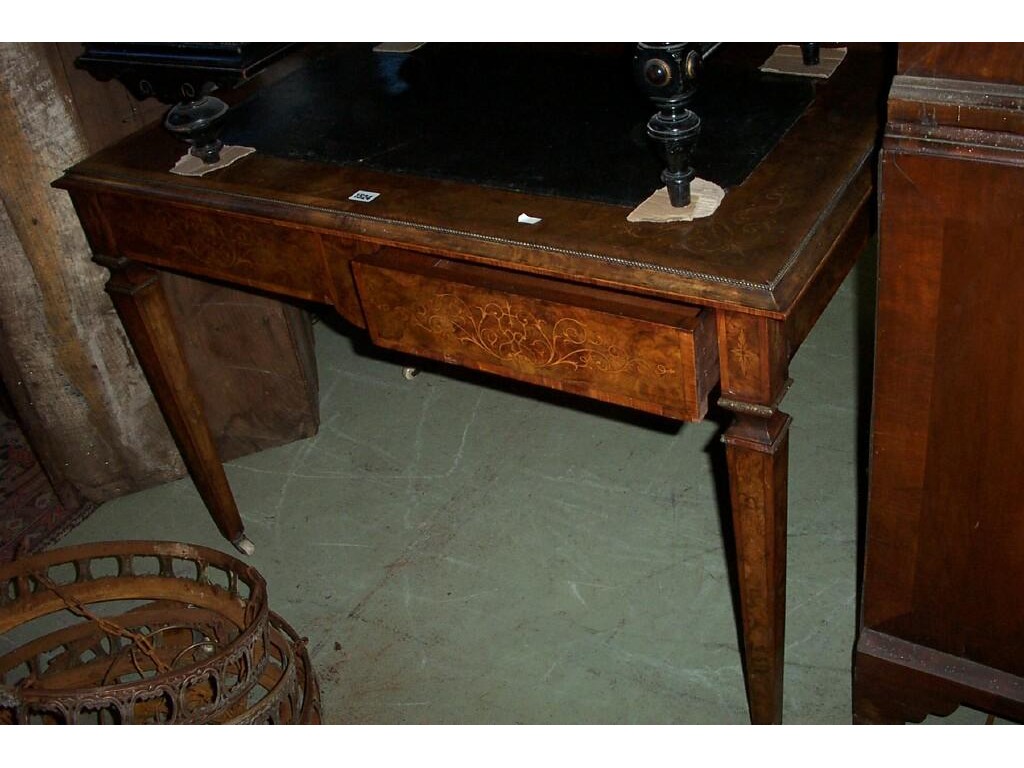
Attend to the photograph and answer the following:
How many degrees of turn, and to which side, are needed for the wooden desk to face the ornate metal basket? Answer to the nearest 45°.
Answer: approximately 45° to its right

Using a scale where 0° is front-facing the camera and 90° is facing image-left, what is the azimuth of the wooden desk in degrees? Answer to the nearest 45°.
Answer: approximately 45°
